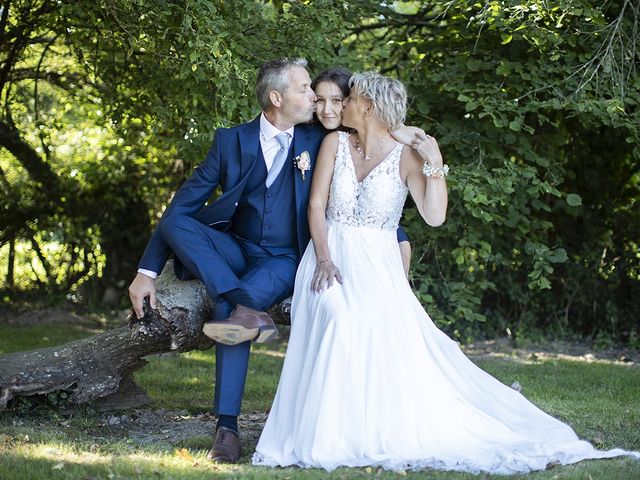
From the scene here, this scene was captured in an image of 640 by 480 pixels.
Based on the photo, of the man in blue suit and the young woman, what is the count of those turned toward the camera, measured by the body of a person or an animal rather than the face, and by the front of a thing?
2

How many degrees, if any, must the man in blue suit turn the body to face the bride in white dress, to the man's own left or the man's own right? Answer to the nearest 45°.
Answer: approximately 45° to the man's own left

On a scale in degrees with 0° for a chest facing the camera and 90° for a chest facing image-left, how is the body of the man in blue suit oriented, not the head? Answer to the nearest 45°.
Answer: approximately 0°

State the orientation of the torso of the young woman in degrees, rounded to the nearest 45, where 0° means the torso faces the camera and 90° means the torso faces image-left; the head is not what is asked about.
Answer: approximately 0°
